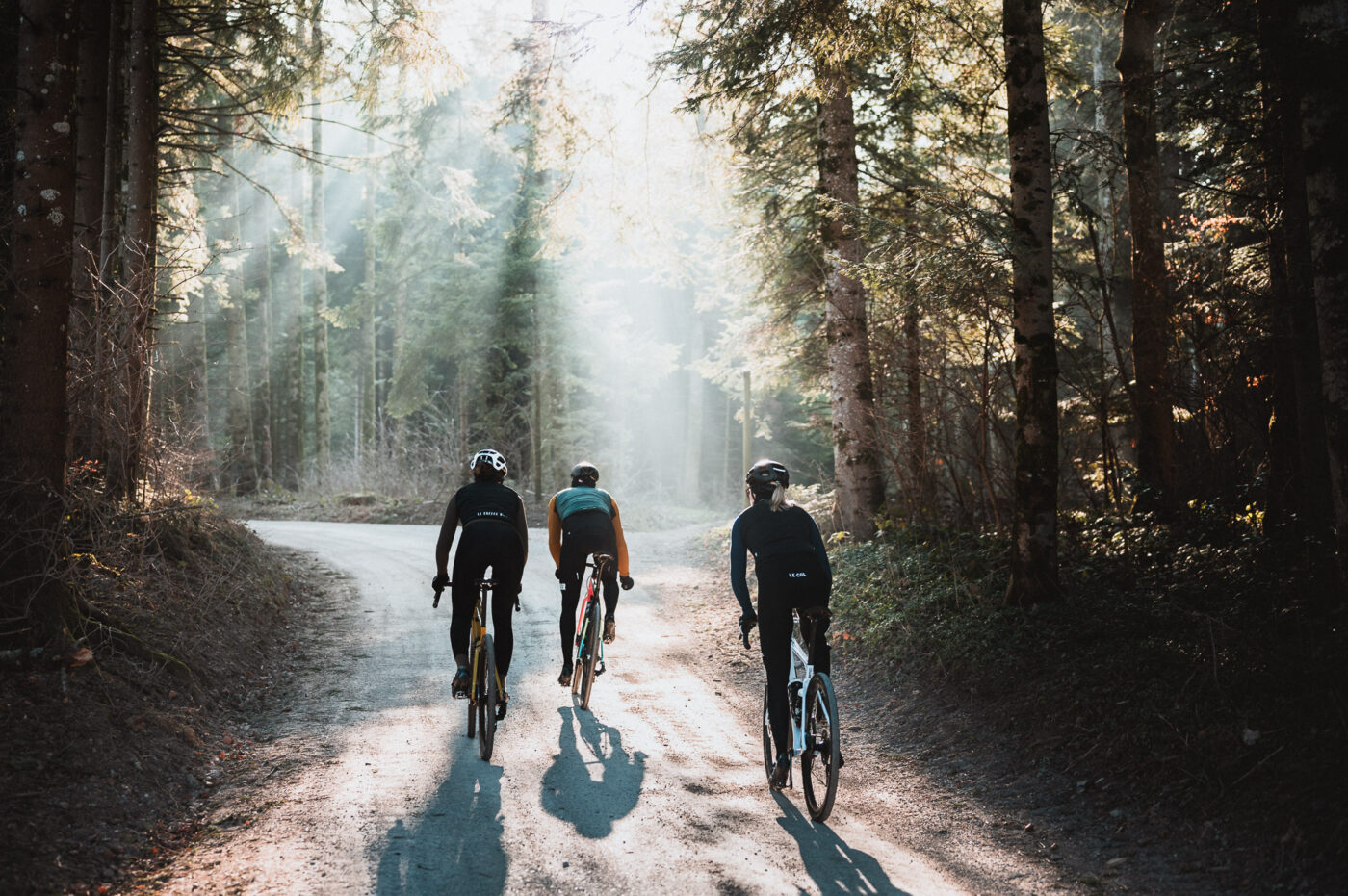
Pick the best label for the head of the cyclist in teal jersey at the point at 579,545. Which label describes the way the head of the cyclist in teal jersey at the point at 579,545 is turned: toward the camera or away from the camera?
away from the camera

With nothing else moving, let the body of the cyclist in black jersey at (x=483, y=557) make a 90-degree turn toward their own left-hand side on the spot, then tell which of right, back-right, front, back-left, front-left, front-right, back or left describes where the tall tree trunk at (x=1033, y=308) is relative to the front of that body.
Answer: back

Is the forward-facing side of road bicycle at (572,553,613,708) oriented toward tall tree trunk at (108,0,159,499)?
no

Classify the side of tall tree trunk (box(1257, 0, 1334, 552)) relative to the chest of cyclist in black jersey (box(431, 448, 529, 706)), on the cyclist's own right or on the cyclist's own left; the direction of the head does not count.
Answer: on the cyclist's own right

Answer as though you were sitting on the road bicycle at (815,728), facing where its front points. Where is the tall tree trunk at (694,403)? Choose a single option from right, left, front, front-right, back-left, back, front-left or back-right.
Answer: front-right

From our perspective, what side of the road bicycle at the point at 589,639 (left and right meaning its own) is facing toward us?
back

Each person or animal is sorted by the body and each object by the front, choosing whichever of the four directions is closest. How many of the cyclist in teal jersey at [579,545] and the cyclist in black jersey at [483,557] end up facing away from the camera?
2

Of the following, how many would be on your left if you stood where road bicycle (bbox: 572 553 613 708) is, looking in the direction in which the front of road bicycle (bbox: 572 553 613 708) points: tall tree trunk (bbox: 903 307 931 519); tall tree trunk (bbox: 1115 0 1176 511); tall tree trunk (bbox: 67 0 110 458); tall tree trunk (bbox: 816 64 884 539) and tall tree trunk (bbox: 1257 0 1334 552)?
1

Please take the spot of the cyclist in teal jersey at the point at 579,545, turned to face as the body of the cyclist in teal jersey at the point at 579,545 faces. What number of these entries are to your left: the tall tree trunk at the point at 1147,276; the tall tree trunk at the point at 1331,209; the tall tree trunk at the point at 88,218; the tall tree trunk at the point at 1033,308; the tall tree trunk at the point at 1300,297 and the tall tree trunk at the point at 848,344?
1

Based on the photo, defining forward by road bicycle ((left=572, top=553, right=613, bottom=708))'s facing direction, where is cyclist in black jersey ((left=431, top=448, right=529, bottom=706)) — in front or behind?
behind

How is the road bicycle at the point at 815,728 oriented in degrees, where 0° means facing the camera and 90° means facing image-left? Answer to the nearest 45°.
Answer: approximately 135°

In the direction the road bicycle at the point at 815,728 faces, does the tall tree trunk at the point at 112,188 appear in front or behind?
in front

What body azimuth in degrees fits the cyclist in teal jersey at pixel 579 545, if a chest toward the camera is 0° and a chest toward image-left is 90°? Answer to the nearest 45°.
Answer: approximately 180°

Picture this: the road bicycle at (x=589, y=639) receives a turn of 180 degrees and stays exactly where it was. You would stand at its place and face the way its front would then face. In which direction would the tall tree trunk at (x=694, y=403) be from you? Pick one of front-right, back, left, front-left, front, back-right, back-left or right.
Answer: back

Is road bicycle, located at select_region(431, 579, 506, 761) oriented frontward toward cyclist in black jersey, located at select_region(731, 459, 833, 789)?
no

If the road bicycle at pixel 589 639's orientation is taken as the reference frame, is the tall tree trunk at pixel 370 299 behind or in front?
in front

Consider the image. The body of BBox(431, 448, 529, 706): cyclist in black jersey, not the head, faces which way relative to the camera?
away from the camera

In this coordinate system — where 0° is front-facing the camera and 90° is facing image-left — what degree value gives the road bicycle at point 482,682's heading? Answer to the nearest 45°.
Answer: approximately 180°

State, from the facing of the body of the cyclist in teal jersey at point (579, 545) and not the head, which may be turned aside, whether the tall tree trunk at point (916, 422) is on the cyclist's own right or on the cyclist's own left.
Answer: on the cyclist's own right

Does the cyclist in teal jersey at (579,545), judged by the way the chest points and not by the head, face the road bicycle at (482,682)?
no

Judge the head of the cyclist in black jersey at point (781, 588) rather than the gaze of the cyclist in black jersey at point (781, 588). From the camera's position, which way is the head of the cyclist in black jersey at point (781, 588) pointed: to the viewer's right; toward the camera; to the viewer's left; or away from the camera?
away from the camera
